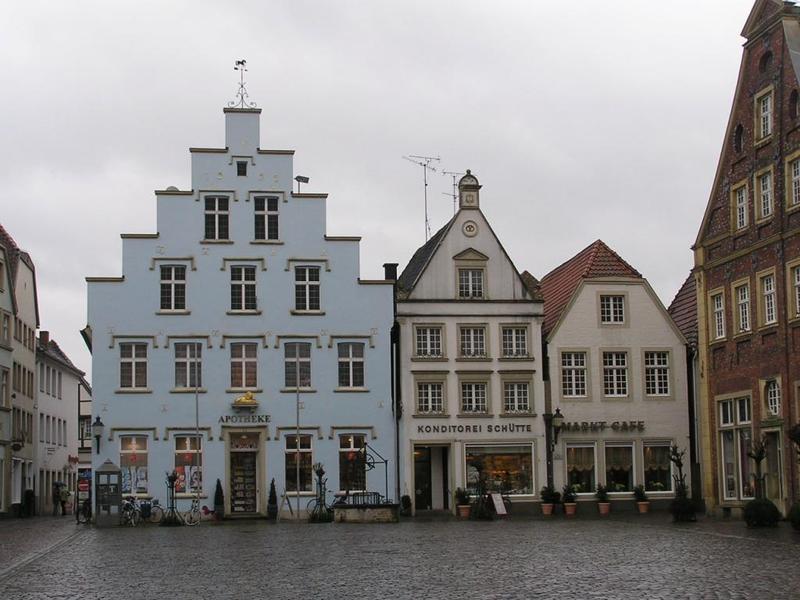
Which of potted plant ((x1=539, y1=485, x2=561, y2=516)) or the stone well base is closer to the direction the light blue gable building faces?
the stone well base

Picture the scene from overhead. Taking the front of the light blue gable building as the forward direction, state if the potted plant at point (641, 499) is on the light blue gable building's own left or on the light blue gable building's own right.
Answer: on the light blue gable building's own left

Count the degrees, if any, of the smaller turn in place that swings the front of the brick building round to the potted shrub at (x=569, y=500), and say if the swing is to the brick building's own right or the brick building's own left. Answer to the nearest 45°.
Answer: approximately 90° to the brick building's own right

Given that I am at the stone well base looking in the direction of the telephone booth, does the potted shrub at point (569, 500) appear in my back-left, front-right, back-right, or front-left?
back-right

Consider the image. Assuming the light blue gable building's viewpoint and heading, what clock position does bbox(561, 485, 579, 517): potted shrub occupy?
The potted shrub is roughly at 9 o'clock from the light blue gable building.

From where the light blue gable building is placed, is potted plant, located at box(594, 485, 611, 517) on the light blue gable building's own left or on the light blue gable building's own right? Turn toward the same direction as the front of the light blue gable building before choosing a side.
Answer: on the light blue gable building's own left

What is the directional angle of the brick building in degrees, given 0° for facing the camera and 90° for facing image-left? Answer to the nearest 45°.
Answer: approximately 45°

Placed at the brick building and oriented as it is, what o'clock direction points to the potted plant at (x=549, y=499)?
The potted plant is roughly at 3 o'clock from the brick building.

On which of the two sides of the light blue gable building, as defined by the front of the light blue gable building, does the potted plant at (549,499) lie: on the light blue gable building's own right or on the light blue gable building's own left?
on the light blue gable building's own left

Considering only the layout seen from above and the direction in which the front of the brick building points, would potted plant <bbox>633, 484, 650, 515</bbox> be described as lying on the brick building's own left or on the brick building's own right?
on the brick building's own right

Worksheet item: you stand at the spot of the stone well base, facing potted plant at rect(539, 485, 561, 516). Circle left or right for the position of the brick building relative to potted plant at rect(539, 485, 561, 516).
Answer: right
